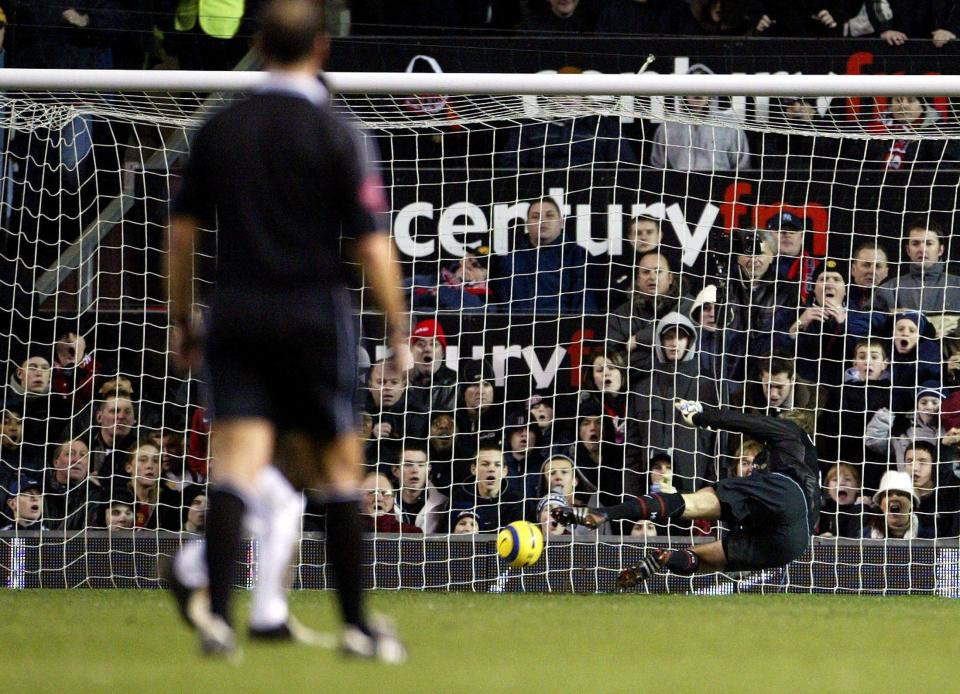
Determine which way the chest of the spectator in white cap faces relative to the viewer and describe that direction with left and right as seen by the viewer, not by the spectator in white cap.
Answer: facing the viewer

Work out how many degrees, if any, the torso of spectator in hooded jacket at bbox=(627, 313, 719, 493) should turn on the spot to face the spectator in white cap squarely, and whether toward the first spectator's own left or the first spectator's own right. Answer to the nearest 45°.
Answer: approximately 90° to the first spectator's own left

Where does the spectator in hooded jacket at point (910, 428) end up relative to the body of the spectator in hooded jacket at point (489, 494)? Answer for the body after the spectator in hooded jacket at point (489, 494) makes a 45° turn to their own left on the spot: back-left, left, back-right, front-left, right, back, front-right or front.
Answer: front-left

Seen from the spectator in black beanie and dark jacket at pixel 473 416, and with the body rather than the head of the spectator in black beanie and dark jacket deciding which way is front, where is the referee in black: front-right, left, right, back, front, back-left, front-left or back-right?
front

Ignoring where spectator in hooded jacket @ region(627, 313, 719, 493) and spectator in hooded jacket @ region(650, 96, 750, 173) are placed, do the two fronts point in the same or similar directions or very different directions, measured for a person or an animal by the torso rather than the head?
same or similar directions

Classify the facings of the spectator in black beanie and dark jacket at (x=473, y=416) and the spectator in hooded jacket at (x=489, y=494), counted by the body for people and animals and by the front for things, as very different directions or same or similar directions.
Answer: same or similar directions

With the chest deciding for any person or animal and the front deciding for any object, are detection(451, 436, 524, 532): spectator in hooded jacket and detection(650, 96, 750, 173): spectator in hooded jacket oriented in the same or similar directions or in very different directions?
same or similar directions

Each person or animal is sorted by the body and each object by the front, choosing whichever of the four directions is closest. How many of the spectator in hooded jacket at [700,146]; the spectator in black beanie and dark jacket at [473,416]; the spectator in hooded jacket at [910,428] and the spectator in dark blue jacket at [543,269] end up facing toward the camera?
4

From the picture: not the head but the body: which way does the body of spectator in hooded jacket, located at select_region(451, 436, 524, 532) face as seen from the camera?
toward the camera

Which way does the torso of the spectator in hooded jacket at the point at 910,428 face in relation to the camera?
toward the camera

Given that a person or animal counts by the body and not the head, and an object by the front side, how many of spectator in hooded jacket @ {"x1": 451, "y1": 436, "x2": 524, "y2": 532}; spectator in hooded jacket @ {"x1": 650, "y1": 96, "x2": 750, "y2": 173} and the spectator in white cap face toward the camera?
3
